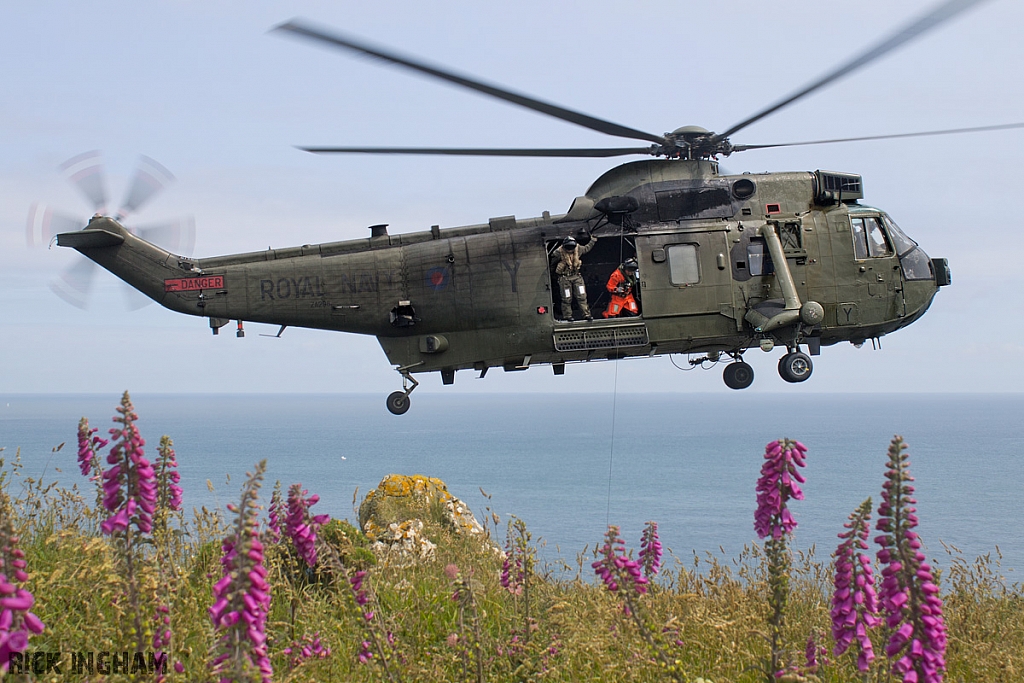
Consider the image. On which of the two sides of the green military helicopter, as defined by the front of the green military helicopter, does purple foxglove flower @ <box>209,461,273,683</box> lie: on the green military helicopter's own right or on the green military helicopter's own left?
on the green military helicopter's own right

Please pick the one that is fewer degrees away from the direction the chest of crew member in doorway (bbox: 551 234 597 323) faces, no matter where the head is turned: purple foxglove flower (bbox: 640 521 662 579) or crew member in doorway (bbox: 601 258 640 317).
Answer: the purple foxglove flower

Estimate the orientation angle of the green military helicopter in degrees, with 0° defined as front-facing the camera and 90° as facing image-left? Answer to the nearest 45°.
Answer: approximately 270°

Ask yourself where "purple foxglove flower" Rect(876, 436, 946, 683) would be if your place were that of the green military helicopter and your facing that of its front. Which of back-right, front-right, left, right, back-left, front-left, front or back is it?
right

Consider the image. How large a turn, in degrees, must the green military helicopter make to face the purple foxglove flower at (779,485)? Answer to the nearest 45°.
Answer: approximately 90° to its right

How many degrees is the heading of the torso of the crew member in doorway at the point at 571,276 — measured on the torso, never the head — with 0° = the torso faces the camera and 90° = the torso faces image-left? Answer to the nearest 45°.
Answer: approximately 0°

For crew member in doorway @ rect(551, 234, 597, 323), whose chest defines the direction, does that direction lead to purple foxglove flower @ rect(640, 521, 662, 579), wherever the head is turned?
yes

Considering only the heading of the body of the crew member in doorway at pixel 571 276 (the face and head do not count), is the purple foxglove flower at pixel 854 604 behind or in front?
in front

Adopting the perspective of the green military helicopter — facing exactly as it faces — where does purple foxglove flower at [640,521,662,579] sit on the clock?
The purple foxglove flower is roughly at 3 o'clock from the green military helicopter.

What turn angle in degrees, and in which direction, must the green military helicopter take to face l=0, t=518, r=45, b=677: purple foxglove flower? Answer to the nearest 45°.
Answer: approximately 90° to its right

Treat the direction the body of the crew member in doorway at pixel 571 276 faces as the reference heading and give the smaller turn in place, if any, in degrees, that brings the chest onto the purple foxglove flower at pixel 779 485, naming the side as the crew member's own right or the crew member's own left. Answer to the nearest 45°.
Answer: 0° — they already face it
